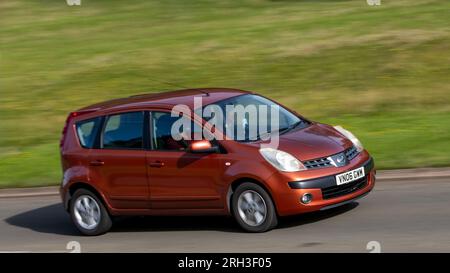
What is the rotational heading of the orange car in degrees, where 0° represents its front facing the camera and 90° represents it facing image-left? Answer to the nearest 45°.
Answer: approximately 315°
